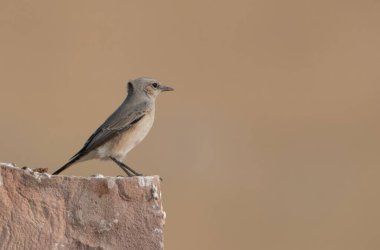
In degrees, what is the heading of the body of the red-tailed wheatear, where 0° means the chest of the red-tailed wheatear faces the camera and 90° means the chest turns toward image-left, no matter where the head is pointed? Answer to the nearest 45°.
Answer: approximately 270°
